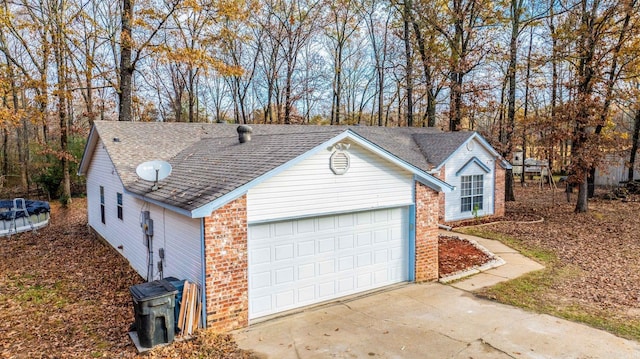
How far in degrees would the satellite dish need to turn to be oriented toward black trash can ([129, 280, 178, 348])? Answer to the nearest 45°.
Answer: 0° — it already faces it

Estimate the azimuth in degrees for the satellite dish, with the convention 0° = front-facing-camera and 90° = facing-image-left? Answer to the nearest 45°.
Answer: approximately 0°

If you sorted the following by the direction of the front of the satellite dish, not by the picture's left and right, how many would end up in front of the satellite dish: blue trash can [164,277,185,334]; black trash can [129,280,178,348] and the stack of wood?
3
